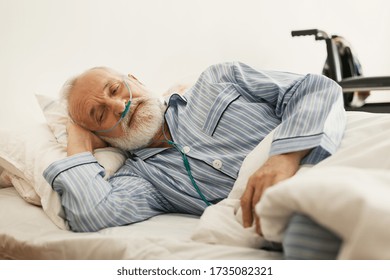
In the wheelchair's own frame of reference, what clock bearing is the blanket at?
The blanket is roughly at 3 o'clock from the wheelchair.

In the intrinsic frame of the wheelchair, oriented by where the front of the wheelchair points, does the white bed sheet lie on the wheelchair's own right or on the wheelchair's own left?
on the wheelchair's own right

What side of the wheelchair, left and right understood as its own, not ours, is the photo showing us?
right

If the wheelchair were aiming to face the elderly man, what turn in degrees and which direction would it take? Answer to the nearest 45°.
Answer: approximately 90° to its right

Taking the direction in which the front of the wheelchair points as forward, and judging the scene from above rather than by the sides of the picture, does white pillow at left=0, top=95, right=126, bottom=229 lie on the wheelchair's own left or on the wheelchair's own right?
on the wheelchair's own right

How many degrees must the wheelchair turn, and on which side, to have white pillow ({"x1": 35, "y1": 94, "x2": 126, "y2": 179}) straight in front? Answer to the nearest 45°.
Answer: approximately 135° to its right
